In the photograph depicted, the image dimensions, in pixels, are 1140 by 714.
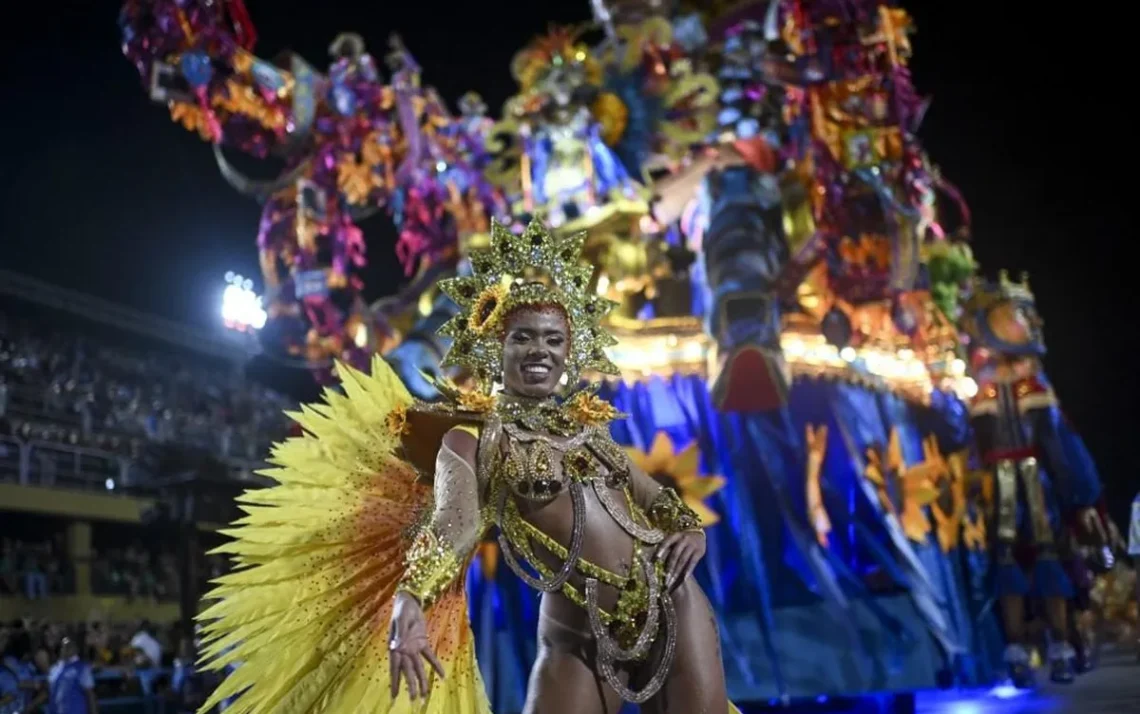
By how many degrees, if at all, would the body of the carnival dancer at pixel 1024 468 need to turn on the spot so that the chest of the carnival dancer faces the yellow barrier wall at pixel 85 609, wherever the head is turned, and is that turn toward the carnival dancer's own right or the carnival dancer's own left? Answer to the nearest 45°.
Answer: approximately 90° to the carnival dancer's own right

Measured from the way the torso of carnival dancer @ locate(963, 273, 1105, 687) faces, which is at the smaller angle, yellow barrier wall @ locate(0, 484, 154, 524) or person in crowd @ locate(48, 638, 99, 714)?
the person in crowd

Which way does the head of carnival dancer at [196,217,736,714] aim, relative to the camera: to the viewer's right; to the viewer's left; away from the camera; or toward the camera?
toward the camera

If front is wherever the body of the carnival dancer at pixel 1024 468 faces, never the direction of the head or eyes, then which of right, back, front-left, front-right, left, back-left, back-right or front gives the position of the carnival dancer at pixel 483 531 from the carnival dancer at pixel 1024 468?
front

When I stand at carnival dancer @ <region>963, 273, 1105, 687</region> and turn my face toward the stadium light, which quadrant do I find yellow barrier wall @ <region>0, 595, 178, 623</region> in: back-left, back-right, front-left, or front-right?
front-left

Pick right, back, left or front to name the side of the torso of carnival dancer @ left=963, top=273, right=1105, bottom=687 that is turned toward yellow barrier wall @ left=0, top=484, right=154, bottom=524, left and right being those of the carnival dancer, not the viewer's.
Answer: right

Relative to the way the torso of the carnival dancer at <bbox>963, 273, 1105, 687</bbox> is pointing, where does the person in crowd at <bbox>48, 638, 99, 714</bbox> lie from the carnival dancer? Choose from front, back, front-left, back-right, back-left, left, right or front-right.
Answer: front-right

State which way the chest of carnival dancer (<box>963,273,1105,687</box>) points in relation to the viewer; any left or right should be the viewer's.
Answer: facing the viewer

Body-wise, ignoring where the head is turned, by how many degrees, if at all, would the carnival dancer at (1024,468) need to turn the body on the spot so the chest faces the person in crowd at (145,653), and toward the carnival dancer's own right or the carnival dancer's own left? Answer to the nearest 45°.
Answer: approximately 45° to the carnival dancer's own right

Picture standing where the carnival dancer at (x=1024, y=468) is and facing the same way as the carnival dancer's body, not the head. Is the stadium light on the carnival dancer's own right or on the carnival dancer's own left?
on the carnival dancer's own right
